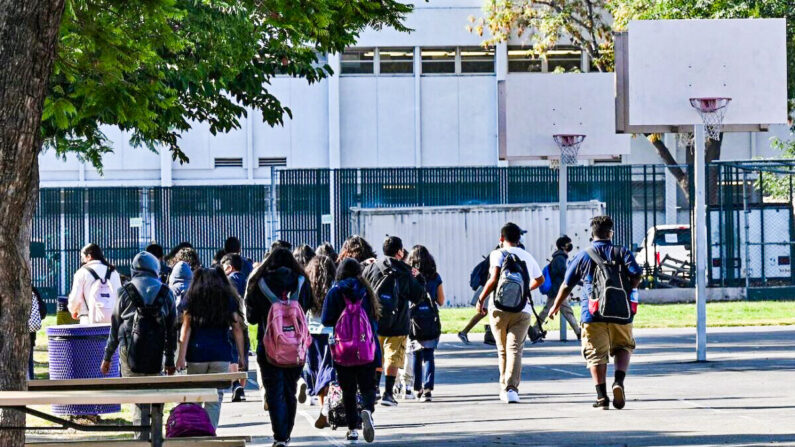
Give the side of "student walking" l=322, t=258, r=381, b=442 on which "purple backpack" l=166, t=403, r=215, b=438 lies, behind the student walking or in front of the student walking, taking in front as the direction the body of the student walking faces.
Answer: behind

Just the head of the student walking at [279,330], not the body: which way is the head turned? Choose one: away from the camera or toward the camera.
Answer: away from the camera

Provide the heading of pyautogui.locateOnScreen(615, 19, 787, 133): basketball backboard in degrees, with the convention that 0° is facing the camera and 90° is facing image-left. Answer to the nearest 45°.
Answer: approximately 0°

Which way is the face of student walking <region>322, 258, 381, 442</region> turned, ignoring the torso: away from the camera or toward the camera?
away from the camera

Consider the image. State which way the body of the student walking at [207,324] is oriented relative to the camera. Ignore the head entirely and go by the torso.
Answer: away from the camera

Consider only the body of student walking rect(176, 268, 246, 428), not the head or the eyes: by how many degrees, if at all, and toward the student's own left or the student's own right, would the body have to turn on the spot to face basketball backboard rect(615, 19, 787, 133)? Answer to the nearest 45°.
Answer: approximately 45° to the student's own right

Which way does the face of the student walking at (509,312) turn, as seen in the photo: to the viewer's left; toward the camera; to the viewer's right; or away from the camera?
away from the camera

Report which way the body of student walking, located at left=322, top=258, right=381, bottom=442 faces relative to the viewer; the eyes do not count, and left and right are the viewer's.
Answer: facing away from the viewer

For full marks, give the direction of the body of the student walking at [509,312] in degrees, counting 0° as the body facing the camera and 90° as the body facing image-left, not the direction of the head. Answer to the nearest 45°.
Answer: approximately 180°

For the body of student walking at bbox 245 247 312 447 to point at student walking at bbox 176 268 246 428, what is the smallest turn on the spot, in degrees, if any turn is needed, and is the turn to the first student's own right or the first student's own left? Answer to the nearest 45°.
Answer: approximately 45° to the first student's own left

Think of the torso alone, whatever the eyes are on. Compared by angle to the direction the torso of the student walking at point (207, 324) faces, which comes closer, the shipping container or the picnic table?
the shipping container

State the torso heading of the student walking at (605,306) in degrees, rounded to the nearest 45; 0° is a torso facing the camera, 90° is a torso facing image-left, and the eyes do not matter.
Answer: approximately 180°

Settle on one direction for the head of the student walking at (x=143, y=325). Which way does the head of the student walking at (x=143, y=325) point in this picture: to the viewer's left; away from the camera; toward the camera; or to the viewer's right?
away from the camera

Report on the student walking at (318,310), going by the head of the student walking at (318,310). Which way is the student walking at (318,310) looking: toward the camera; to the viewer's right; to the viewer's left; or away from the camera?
away from the camera

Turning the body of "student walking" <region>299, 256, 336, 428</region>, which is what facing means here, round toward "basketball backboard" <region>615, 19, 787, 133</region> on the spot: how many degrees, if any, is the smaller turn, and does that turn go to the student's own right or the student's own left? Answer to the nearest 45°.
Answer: approximately 45° to the student's own right

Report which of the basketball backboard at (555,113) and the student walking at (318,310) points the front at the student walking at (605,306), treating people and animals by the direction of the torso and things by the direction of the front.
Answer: the basketball backboard

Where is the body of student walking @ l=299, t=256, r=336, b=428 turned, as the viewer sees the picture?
away from the camera

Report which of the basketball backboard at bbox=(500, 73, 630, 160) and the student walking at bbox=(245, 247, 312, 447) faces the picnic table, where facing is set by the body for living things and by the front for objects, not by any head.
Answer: the basketball backboard
